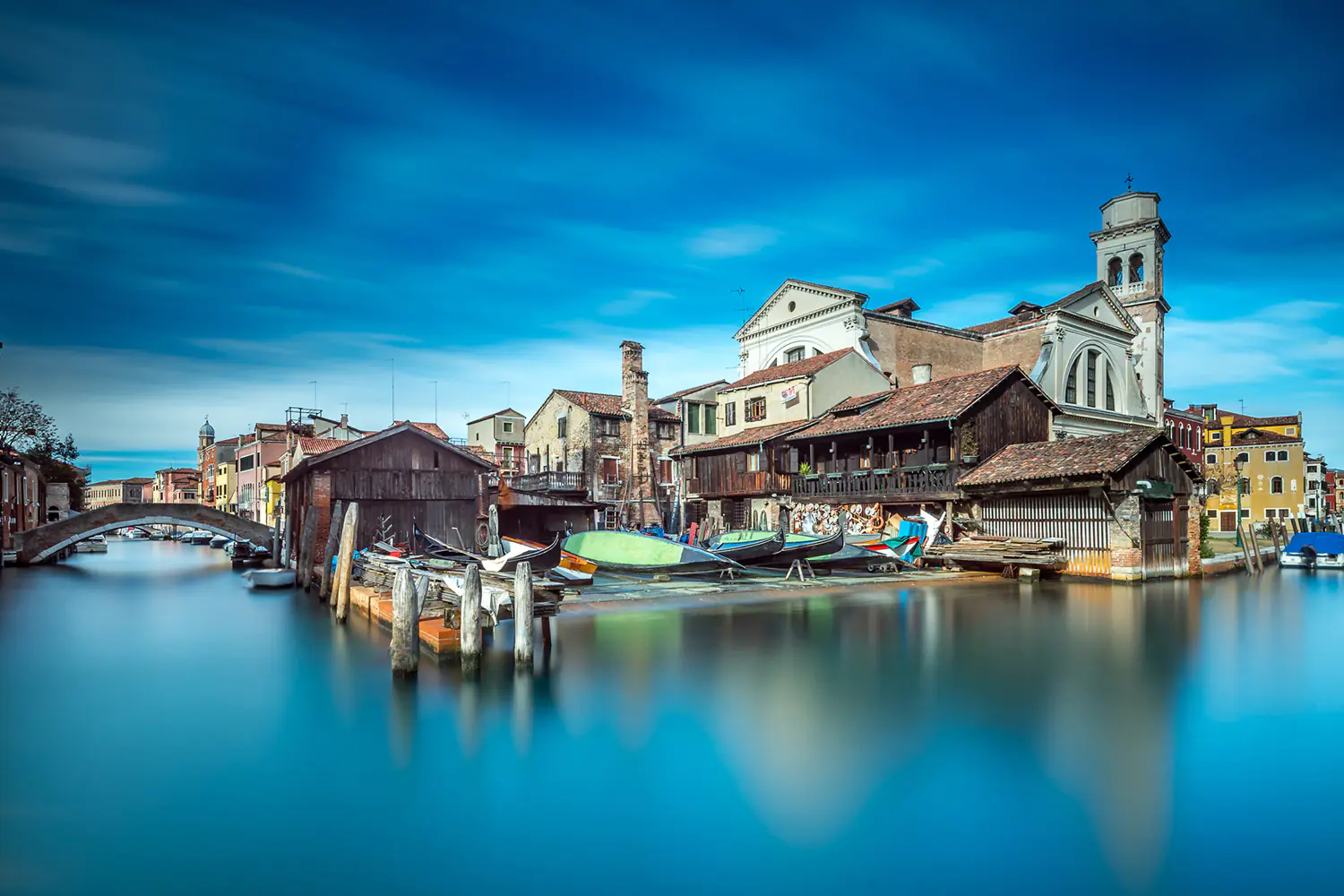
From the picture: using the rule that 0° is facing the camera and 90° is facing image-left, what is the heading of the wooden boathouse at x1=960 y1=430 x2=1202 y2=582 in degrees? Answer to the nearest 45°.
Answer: approximately 315°

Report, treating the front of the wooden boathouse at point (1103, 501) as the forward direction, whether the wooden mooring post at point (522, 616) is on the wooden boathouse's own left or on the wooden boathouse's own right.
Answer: on the wooden boathouse's own right

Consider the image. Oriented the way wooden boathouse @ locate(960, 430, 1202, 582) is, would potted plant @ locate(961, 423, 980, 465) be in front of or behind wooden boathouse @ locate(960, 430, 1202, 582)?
behind

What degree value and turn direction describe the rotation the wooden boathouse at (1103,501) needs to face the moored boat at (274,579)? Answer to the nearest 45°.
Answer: approximately 135° to its right

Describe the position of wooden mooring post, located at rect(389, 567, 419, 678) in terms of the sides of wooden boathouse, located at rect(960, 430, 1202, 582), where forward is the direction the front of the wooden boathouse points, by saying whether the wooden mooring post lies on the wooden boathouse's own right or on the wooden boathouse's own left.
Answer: on the wooden boathouse's own right

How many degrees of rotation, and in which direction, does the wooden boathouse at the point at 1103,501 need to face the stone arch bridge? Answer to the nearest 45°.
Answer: approximately 135° to its right

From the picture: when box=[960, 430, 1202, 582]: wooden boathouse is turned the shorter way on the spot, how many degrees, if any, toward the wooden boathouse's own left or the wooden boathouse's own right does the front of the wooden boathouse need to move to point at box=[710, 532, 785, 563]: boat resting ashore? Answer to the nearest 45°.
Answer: approximately 135° to the wooden boathouse's own right

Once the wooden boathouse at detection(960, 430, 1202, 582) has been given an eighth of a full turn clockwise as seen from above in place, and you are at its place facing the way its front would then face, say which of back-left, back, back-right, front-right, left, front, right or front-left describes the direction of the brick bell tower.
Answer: back

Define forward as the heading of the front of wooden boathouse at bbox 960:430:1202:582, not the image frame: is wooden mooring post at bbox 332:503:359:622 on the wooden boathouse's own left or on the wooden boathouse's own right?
on the wooden boathouse's own right

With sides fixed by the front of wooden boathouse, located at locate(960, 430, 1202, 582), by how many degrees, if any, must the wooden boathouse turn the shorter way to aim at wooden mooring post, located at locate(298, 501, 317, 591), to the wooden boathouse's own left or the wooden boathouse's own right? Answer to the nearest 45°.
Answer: approximately 135° to the wooden boathouse's own right

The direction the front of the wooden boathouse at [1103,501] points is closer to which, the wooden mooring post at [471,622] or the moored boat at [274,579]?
the wooden mooring post
